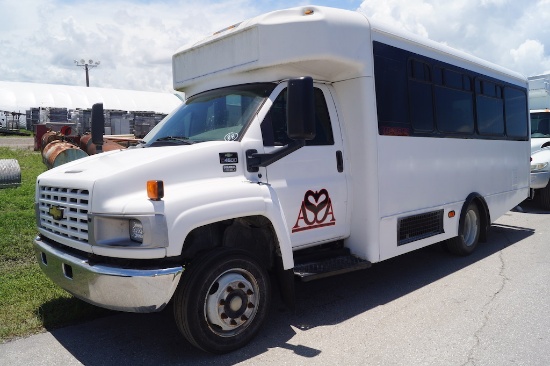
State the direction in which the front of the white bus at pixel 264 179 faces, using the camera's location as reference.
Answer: facing the viewer and to the left of the viewer
